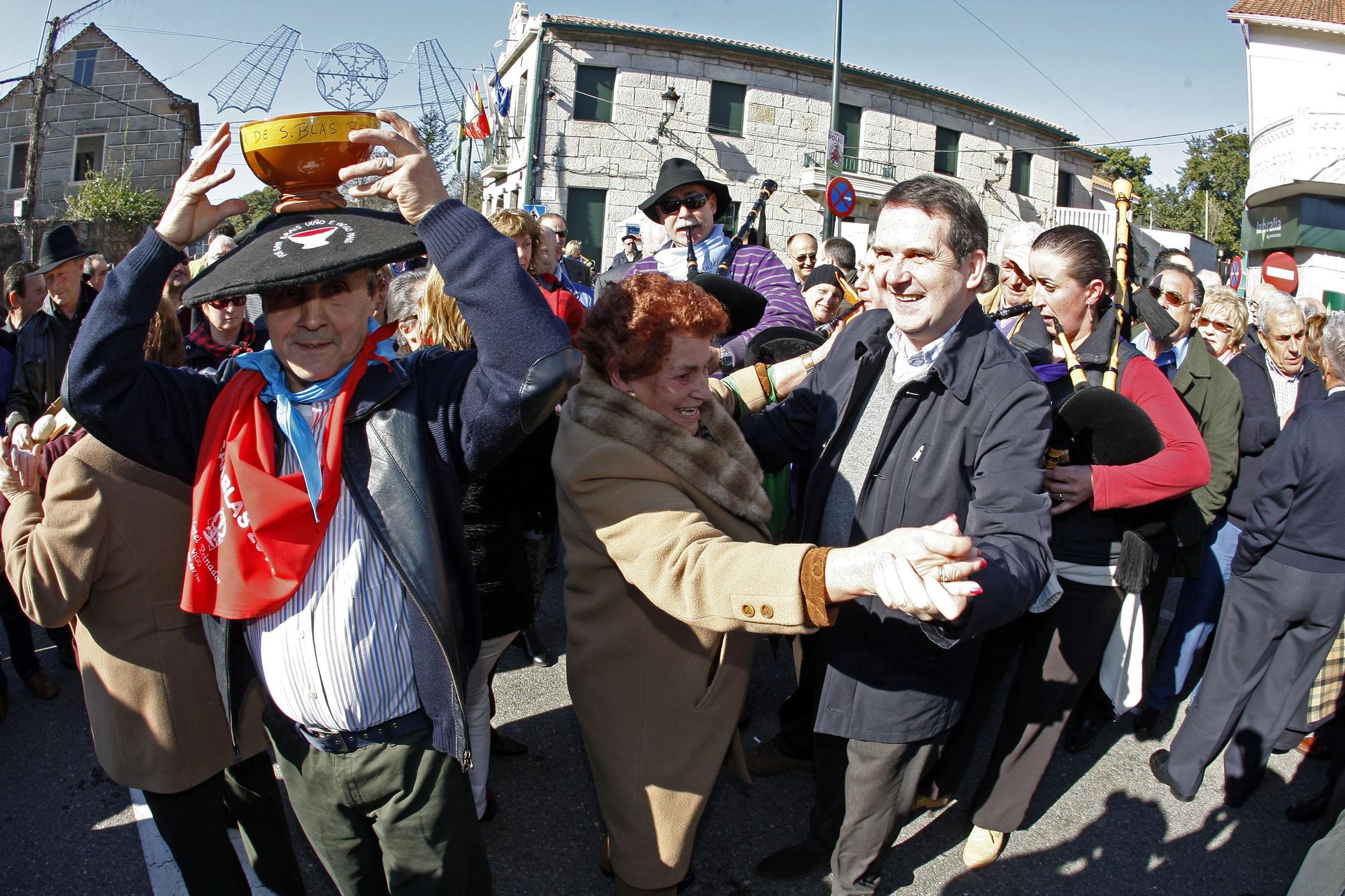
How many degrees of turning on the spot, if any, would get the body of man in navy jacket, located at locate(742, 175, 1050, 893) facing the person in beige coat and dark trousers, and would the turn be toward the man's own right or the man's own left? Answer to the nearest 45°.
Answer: approximately 45° to the man's own right

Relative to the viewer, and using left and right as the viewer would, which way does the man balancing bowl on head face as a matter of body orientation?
facing the viewer

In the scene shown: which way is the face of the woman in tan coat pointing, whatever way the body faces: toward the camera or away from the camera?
toward the camera

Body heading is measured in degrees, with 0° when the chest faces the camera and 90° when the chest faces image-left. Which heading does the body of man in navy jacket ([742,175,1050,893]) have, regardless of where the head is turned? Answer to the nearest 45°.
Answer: approximately 45°

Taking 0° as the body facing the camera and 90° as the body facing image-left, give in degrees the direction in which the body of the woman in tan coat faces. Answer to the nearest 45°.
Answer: approximately 270°

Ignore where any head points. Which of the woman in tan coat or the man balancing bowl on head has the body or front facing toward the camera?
the man balancing bowl on head

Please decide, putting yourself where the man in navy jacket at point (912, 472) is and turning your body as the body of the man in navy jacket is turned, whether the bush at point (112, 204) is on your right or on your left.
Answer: on your right

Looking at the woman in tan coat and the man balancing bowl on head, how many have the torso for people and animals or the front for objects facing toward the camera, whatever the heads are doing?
1

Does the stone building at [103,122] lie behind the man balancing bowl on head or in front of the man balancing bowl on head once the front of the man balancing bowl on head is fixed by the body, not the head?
behind

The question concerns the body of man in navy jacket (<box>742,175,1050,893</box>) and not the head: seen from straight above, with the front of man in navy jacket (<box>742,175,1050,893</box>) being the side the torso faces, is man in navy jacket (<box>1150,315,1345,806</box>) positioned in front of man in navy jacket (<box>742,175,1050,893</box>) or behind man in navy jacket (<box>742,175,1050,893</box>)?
behind

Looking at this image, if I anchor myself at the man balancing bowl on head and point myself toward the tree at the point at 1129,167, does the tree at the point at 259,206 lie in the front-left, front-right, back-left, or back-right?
front-left
